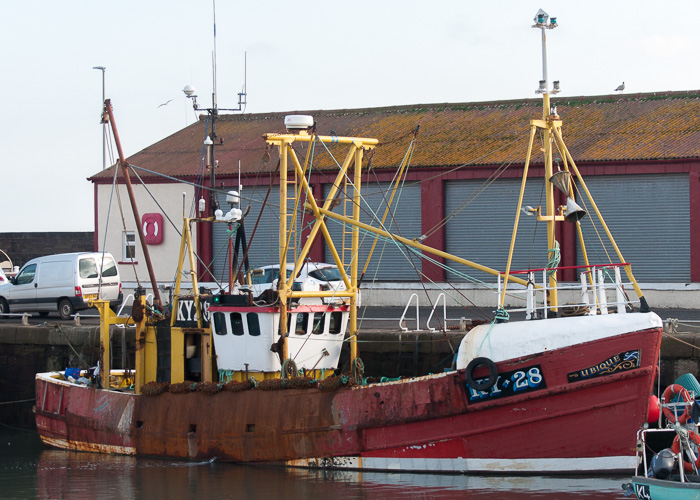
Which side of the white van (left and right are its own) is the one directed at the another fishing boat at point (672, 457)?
back

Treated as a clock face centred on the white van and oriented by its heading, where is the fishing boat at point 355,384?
The fishing boat is roughly at 7 o'clock from the white van.

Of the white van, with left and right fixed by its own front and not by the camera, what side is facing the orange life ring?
back

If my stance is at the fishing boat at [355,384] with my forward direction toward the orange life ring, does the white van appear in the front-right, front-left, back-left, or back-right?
back-left

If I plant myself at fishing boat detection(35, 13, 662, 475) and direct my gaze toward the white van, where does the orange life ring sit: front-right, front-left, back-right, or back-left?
back-right

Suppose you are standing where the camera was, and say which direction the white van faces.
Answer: facing away from the viewer and to the left of the viewer
